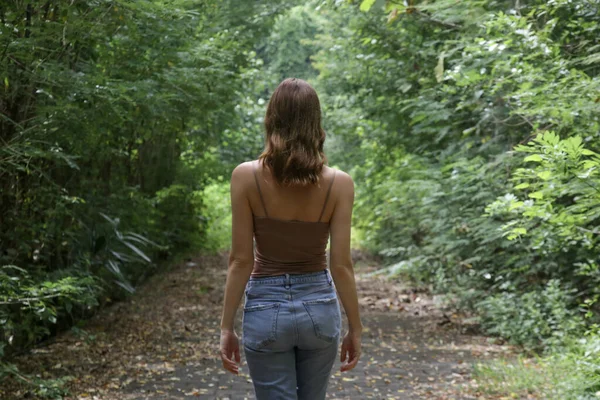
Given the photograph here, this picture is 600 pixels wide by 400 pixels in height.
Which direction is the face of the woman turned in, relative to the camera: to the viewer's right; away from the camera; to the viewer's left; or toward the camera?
away from the camera

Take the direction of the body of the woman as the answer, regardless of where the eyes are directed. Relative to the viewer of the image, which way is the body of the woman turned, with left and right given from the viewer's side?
facing away from the viewer
